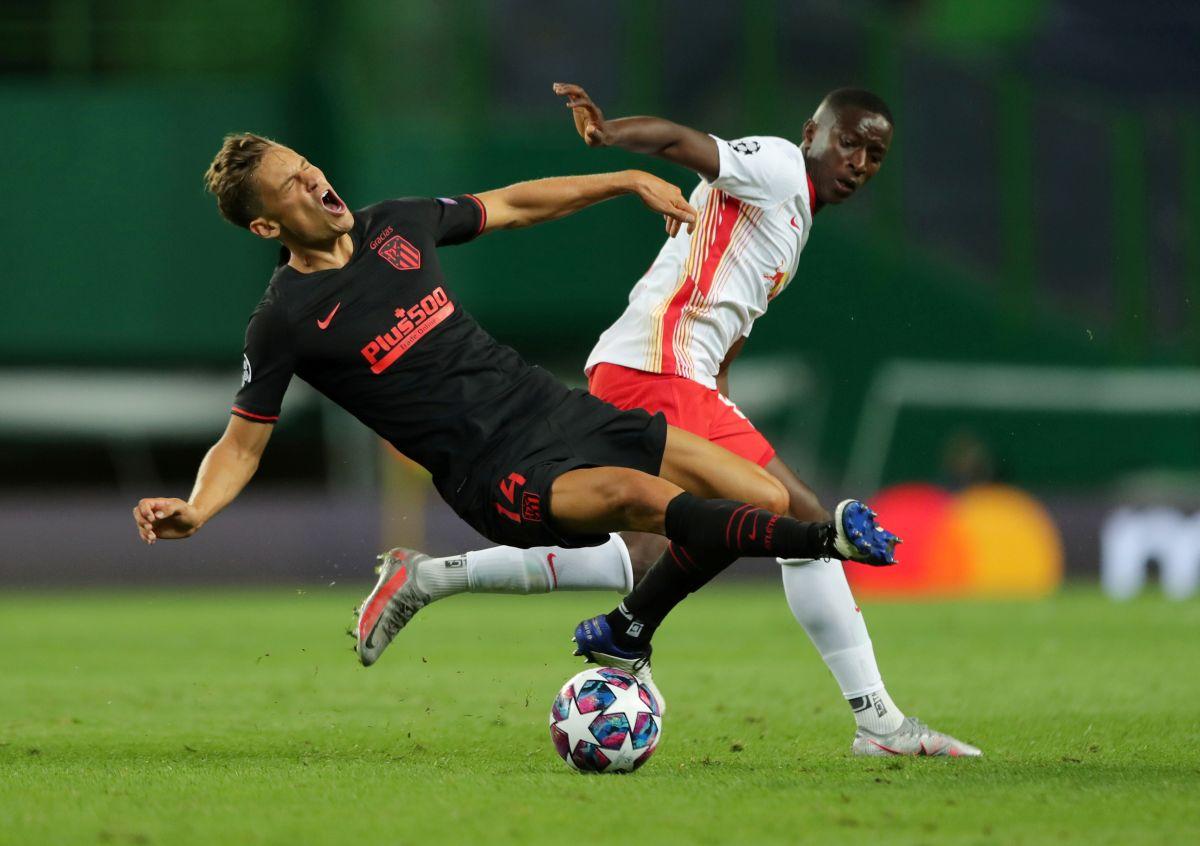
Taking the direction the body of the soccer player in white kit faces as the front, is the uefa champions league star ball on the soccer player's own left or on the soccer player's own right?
on the soccer player's own right
